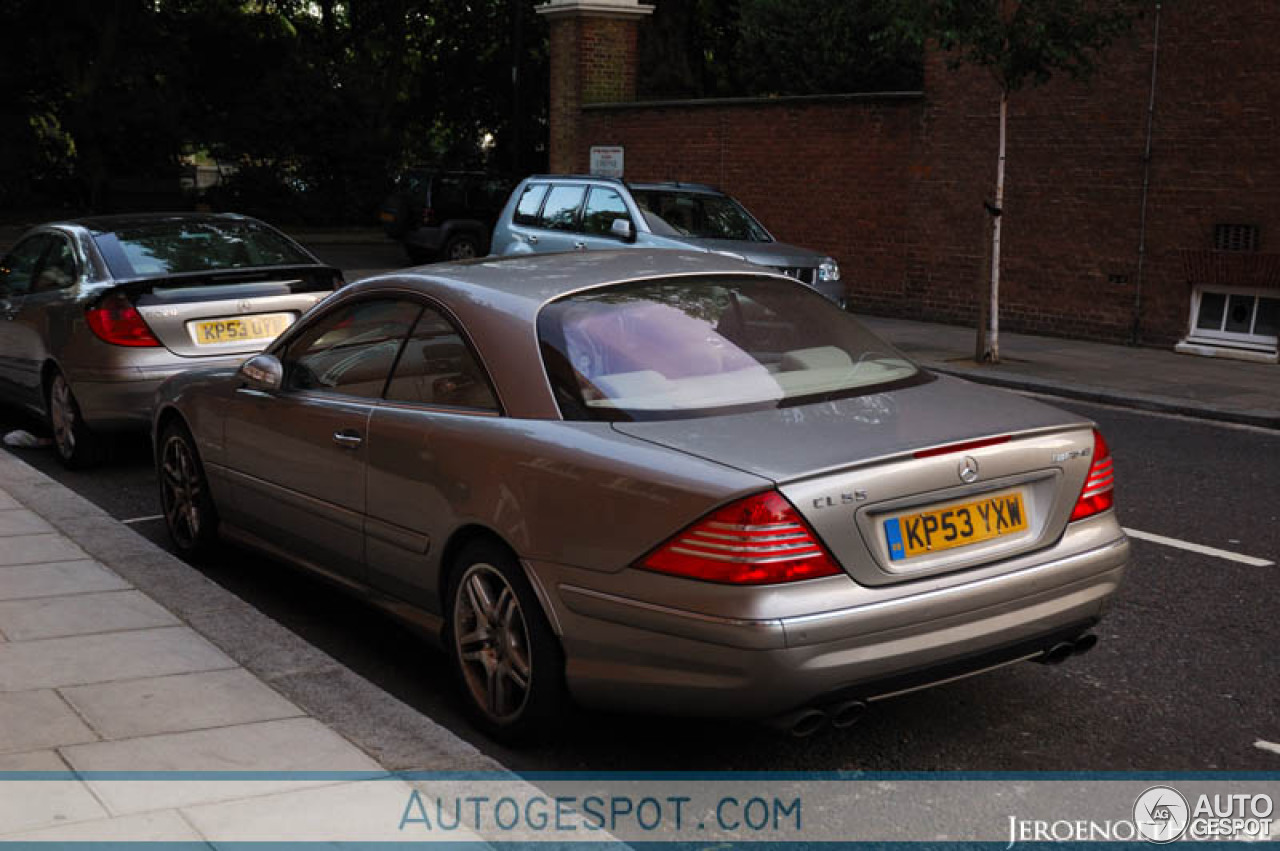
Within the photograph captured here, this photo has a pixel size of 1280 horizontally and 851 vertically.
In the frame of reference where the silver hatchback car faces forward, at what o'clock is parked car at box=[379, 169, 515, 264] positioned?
The parked car is roughly at 2 o'clock from the silver hatchback car.

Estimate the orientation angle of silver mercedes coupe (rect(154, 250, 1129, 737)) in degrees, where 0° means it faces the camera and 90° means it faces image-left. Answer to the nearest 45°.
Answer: approximately 135°

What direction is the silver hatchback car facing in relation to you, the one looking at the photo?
facing away from the viewer and to the left of the viewer

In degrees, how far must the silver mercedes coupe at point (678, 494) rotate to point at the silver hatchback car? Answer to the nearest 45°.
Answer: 0° — it already faces it

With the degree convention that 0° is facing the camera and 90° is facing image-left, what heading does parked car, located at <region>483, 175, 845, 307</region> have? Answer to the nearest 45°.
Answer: approximately 315°

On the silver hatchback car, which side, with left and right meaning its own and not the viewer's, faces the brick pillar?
right

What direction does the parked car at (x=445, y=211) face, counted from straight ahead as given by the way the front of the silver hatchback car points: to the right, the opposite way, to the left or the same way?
to the right

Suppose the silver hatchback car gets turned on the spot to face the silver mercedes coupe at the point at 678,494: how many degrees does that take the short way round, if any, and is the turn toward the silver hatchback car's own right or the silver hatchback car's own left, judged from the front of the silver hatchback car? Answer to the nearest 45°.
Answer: approximately 135° to the silver hatchback car's own left
